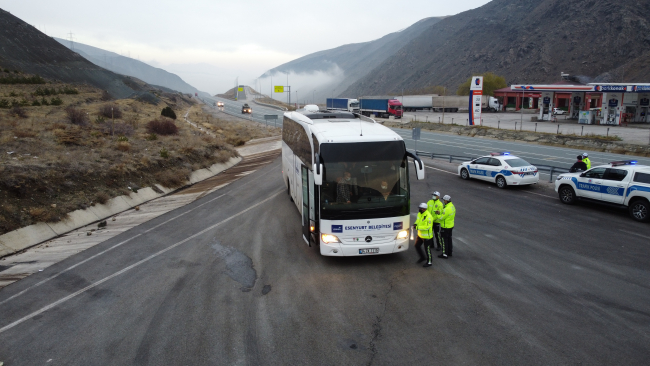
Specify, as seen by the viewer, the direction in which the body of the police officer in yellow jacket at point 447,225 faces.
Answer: to the viewer's left

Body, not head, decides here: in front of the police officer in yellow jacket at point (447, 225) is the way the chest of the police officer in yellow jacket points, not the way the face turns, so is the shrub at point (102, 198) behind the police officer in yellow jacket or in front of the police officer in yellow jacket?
in front

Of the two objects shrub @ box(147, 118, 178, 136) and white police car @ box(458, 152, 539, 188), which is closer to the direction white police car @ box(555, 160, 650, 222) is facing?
the white police car

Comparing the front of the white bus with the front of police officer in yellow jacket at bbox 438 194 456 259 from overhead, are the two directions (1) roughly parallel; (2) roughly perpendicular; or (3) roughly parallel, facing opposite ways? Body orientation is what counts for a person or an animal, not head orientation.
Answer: roughly perpendicular

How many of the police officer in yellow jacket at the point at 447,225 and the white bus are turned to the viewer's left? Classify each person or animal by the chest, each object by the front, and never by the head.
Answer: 1

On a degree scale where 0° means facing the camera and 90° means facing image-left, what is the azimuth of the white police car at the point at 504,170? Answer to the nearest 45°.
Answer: approximately 135°

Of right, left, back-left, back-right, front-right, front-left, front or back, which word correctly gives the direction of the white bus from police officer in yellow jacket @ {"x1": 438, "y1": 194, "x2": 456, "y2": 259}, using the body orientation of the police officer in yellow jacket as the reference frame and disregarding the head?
front-right

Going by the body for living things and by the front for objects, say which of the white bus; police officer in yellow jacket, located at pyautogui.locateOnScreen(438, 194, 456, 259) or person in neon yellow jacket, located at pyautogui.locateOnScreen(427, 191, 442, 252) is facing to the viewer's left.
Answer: police officer in yellow jacket, located at pyautogui.locateOnScreen(438, 194, 456, 259)

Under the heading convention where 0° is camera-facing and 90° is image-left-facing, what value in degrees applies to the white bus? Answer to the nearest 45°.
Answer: approximately 0°
